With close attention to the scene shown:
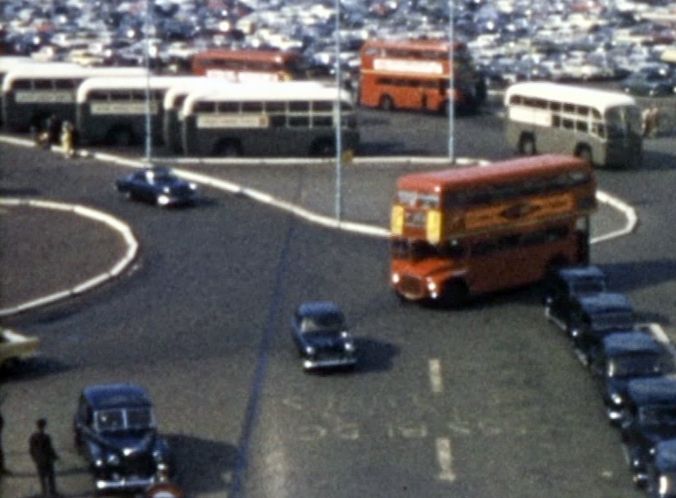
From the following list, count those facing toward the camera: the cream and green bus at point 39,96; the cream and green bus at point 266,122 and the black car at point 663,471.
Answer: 1

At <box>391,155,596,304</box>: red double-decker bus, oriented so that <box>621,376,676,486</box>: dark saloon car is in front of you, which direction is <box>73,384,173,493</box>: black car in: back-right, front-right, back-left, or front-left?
front-right

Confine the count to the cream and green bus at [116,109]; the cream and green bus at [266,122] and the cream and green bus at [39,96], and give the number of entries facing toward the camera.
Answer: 0

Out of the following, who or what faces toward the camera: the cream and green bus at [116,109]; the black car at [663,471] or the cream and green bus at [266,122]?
the black car

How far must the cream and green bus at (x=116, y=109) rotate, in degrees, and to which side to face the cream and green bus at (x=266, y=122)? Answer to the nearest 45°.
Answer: approximately 45° to its right

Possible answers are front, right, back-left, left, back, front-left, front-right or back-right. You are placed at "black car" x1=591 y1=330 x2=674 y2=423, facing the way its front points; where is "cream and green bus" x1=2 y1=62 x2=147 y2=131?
right

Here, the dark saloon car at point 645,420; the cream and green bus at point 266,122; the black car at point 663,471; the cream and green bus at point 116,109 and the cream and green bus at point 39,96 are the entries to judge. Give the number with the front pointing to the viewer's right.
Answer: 3

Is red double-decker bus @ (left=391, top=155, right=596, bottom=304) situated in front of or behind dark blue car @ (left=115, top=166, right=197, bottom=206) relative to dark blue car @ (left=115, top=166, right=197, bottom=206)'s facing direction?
in front

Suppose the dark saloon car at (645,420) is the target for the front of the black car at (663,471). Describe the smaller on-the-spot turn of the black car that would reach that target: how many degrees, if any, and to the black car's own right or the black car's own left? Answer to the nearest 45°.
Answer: approximately 180°

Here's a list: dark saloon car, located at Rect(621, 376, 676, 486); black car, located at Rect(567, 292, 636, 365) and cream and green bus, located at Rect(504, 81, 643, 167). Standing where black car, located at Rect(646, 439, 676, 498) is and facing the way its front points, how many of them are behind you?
3

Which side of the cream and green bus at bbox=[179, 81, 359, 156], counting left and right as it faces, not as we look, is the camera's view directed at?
right
